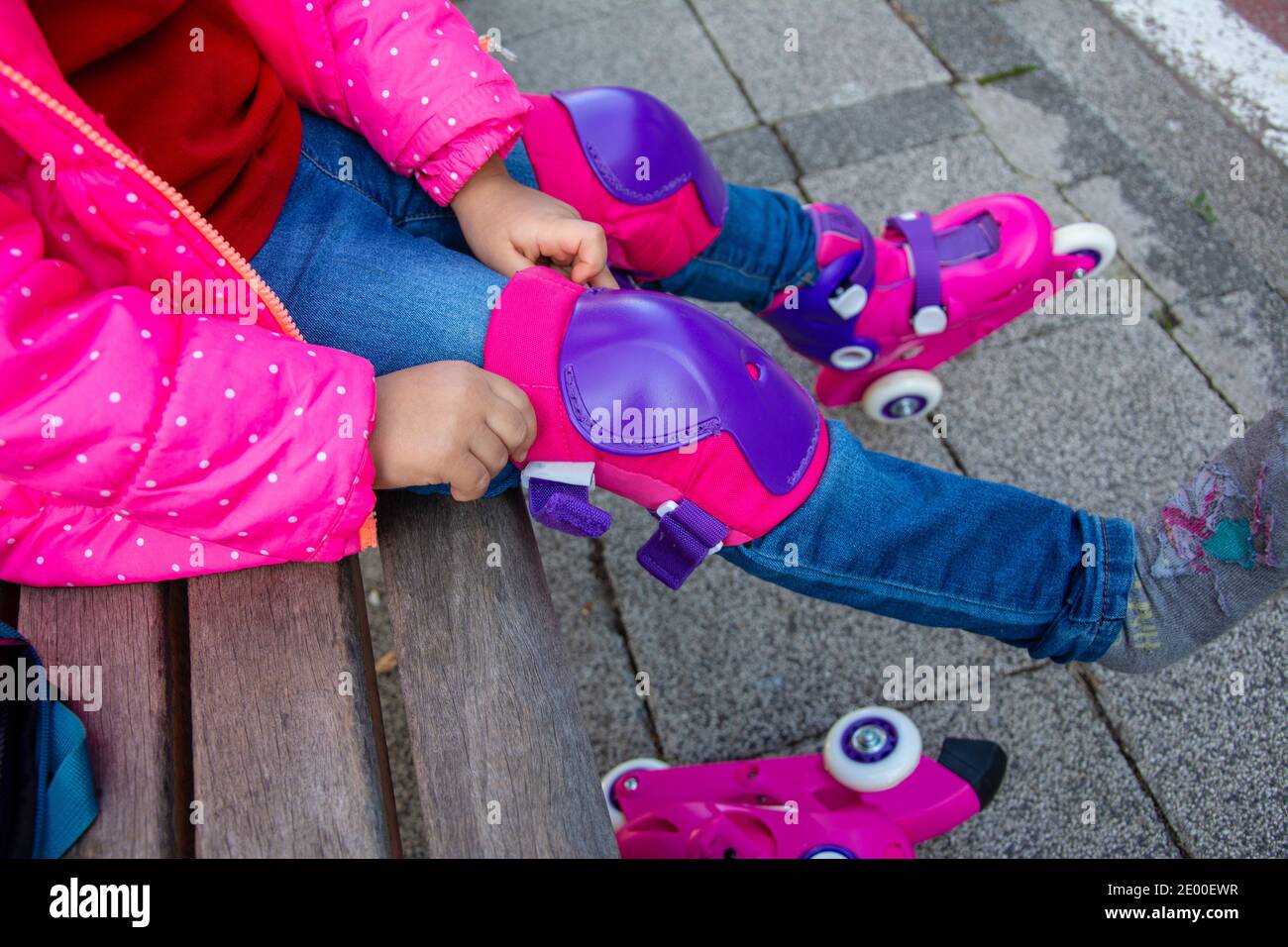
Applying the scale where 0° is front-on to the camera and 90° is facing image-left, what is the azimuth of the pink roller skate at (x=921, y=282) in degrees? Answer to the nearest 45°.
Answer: approximately 225°

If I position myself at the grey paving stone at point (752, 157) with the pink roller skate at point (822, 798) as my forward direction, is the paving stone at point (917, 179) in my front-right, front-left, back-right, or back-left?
front-left

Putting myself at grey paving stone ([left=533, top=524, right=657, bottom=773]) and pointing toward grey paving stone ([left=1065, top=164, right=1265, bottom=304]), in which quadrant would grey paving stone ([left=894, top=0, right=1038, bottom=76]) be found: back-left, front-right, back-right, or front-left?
front-left

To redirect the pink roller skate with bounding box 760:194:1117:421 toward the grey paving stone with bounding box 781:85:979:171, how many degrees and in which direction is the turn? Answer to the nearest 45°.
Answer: approximately 45° to its left

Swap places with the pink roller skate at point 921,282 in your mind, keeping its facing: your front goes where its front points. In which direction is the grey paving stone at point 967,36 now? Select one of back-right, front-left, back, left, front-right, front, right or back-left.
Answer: front-left

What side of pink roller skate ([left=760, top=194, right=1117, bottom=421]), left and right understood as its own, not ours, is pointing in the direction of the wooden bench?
back

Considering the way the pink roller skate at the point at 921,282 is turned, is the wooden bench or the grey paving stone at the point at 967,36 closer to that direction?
the grey paving stone
